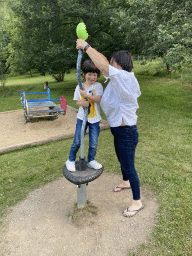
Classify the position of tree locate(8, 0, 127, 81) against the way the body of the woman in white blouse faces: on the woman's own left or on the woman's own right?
on the woman's own right

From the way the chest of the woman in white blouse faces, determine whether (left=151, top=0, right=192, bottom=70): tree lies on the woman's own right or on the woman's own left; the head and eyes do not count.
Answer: on the woman's own right

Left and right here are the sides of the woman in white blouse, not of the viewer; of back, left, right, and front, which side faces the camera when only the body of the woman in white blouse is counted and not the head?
left

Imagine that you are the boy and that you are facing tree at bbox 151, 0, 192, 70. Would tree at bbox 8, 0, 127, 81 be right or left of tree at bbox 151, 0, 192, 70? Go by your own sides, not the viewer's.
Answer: left
